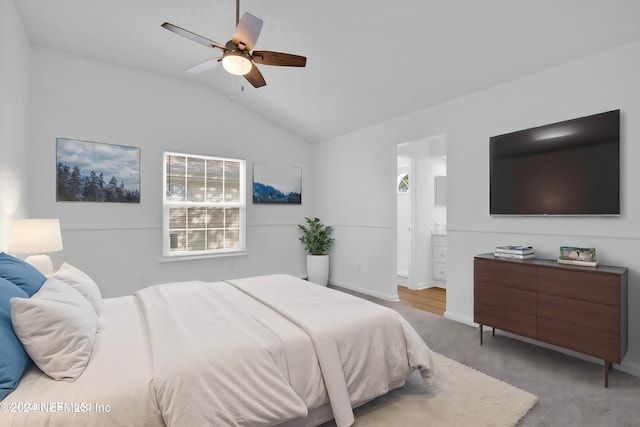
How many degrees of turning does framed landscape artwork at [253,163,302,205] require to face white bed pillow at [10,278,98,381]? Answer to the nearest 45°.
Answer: approximately 45° to its right

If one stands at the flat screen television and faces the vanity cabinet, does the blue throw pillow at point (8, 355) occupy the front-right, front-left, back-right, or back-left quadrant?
back-left

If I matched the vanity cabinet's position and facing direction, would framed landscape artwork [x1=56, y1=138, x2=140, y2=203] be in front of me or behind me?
in front

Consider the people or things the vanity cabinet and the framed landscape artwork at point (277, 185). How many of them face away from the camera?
0

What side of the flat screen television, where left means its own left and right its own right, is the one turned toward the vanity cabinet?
right

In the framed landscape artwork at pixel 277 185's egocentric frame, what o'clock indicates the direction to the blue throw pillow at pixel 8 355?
The blue throw pillow is roughly at 2 o'clock from the framed landscape artwork.

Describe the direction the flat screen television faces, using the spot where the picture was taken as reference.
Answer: facing the viewer and to the left of the viewer

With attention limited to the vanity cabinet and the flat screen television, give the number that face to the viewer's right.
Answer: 0

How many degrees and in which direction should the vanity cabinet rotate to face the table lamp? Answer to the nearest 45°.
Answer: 0° — it already faces it

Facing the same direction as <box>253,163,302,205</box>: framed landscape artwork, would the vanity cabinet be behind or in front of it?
in front

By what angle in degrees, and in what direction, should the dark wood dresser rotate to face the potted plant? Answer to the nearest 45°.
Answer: approximately 45° to its right

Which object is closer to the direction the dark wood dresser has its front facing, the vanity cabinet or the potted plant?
the potted plant

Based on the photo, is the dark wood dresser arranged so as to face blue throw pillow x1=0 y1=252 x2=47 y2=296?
yes

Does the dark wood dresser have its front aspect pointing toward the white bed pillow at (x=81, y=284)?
yes
